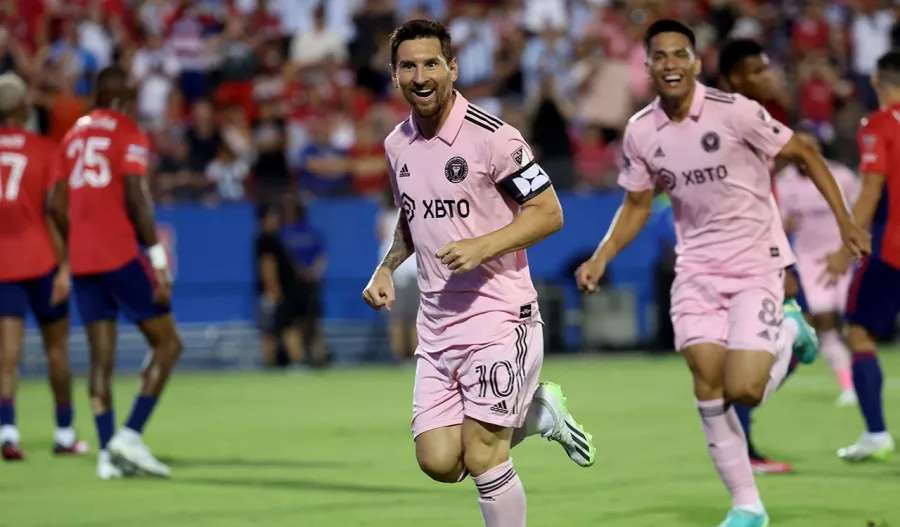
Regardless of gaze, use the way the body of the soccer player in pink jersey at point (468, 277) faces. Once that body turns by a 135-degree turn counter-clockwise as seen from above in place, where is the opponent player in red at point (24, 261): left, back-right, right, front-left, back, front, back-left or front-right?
back-left

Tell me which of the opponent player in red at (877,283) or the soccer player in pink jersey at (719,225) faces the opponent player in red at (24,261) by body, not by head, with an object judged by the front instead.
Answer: the opponent player in red at (877,283)

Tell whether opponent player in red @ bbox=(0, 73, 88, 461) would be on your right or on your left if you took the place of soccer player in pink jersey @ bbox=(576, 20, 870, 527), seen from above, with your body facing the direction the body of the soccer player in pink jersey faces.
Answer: on your right

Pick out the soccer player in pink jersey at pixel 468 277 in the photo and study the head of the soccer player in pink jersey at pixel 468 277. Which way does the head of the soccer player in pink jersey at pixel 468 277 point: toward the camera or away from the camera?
toward the camera

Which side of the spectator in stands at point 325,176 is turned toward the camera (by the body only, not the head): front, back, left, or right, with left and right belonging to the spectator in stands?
front

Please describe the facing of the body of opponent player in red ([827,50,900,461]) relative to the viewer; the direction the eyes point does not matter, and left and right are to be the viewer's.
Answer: facing to the left of the viewer

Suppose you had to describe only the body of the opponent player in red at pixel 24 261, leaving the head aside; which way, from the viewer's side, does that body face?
away from the camera

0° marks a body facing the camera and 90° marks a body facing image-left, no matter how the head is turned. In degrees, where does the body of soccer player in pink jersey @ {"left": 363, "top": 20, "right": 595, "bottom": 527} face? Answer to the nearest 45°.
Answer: approximately 45°

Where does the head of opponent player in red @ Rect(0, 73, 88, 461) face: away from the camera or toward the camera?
away from the camera
